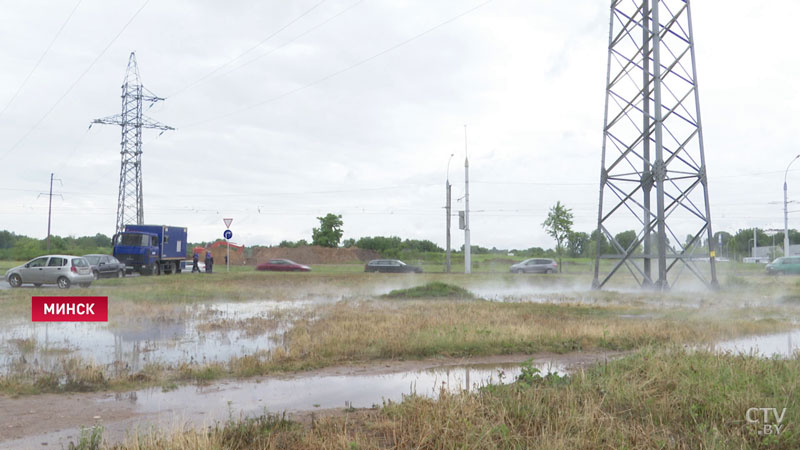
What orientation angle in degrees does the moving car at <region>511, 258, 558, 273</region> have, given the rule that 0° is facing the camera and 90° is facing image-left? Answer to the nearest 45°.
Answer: approximately 90°

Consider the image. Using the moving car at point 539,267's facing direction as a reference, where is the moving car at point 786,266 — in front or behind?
behind

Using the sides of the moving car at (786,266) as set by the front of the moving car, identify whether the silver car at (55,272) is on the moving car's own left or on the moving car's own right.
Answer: on the moving car's own left

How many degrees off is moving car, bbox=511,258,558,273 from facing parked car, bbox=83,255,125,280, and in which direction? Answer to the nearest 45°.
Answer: approximately 45° to its left

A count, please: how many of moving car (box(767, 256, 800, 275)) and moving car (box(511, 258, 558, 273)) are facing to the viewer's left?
2

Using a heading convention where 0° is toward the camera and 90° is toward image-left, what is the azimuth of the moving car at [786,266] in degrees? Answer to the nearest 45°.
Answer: approximately 90°

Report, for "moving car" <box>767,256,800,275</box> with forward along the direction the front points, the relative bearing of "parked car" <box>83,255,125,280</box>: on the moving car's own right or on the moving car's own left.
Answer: on the moving car's own left
